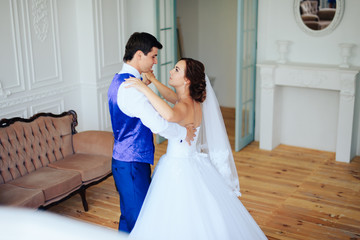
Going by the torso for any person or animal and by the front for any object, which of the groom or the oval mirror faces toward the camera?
the oval mirror

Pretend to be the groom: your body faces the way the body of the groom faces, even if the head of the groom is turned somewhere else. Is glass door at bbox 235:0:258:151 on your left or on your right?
on your left

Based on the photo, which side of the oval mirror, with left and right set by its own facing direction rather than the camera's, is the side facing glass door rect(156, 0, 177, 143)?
right

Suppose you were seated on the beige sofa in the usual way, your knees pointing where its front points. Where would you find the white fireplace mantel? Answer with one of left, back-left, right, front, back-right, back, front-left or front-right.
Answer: front-left

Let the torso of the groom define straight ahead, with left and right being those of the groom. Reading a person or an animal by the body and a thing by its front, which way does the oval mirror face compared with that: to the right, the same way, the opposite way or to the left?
to the right

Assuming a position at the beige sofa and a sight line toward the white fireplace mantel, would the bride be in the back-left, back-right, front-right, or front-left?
front-right

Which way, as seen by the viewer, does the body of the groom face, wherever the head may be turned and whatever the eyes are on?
to the viewer's right

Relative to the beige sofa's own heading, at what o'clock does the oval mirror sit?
The oval mirror is roughly at 10 o'clock from the beige sofa.

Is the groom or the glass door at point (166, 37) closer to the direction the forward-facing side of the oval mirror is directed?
the groom

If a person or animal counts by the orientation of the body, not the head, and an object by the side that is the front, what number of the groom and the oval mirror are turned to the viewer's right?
1

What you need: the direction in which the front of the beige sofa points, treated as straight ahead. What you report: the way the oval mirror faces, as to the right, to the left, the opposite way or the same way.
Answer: to the right

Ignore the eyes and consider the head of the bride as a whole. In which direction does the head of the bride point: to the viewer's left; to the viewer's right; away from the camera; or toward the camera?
to the viewer's left

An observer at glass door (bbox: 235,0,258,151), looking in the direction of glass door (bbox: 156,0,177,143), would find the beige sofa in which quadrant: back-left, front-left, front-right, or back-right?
front-left

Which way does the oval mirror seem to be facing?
toward the camera
